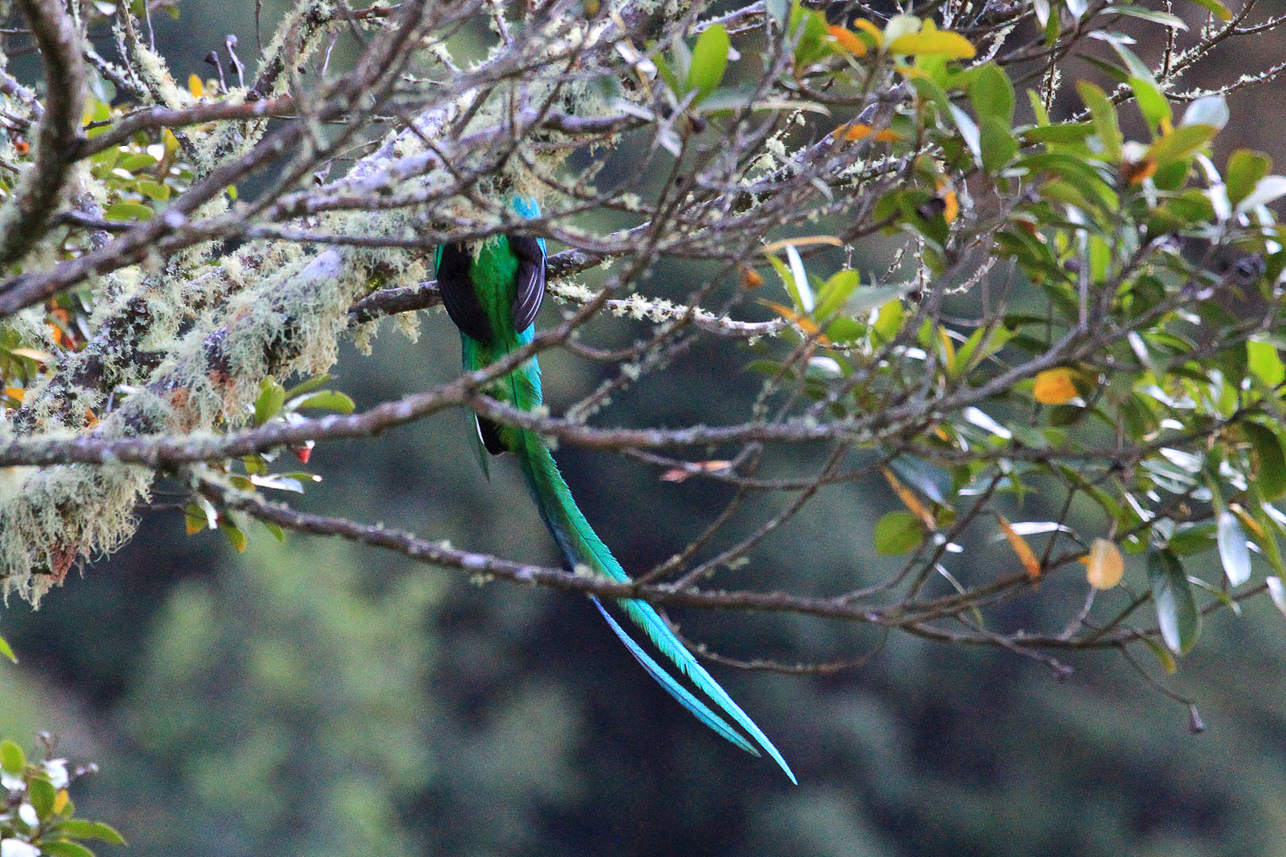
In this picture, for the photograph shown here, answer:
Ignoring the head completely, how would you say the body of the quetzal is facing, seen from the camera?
away from the camera

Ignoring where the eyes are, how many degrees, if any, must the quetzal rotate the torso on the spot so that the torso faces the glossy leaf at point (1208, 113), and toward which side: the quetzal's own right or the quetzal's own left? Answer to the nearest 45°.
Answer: approximately 135° to the quetzal's own right

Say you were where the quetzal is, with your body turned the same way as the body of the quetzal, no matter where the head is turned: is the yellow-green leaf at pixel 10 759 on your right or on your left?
on your left
